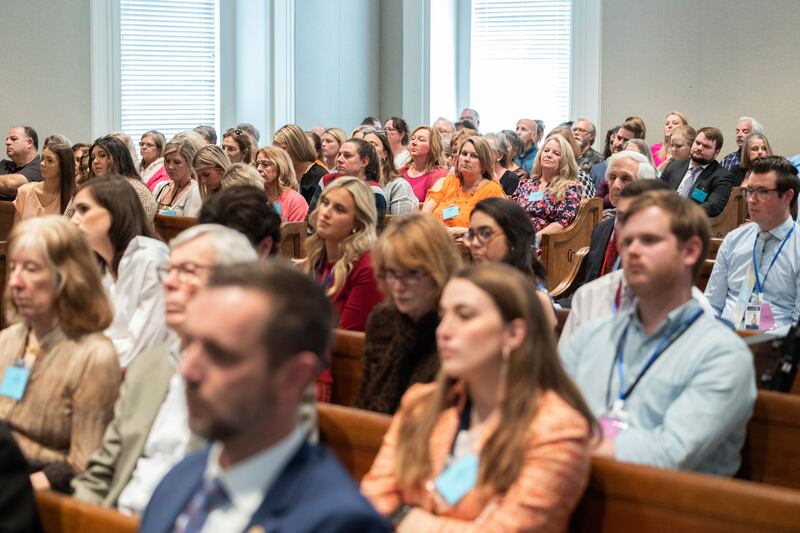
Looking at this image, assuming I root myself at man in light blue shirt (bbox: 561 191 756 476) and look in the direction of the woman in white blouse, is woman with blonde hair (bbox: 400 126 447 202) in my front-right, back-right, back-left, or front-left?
front-right

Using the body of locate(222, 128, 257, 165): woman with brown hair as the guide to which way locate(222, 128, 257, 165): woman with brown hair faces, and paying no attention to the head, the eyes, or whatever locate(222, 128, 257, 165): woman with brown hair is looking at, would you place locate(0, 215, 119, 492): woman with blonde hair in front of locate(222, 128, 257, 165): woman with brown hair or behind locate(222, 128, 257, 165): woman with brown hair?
in front

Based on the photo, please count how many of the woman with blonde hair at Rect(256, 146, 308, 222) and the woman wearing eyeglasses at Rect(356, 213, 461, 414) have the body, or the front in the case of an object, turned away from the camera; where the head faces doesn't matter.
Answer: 0

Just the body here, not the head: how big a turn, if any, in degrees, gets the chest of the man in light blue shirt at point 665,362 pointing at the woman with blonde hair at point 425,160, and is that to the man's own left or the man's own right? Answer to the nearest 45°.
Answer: approximately 135° to the man's own right

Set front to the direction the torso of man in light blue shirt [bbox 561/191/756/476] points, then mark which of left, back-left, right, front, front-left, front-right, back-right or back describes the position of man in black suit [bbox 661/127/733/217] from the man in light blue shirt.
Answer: back-right

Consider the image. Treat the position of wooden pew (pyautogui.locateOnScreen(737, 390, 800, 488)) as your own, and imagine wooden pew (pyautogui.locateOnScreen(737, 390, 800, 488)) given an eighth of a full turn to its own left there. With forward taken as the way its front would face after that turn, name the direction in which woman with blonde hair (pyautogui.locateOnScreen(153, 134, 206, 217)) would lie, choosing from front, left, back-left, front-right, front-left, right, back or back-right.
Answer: back-right

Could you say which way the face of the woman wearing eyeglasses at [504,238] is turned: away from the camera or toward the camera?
toward the camera

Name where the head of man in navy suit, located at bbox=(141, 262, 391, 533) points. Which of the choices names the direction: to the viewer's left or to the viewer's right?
to the viewer's left

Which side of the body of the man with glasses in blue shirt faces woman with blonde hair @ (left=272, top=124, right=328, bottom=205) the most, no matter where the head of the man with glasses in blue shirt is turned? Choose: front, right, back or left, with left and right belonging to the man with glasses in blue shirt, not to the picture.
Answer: right

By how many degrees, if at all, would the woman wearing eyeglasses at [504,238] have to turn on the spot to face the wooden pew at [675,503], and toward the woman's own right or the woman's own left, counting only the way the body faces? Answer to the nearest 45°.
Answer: approximately 45° to the woman's own left

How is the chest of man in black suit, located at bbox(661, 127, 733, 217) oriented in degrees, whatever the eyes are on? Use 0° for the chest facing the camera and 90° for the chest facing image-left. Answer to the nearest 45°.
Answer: approximately 45°

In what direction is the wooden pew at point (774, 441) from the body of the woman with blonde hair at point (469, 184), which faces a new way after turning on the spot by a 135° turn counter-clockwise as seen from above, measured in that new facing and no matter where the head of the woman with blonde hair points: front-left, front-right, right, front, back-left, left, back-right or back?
right

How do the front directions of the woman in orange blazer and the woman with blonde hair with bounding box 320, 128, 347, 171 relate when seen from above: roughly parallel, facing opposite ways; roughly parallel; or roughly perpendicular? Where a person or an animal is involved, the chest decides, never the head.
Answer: roughly parallel

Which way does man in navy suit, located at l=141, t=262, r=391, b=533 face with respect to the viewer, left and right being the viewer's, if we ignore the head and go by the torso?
facing the viewer and to the left of the viewer

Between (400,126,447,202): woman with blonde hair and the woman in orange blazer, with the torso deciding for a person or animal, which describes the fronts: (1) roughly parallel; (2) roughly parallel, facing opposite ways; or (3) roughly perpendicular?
roughly parallel

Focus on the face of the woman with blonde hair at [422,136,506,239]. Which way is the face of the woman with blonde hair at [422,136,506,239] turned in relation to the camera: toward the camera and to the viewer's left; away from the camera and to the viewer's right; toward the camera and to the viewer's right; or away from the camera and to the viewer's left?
toward the camera and to the viewer's left
